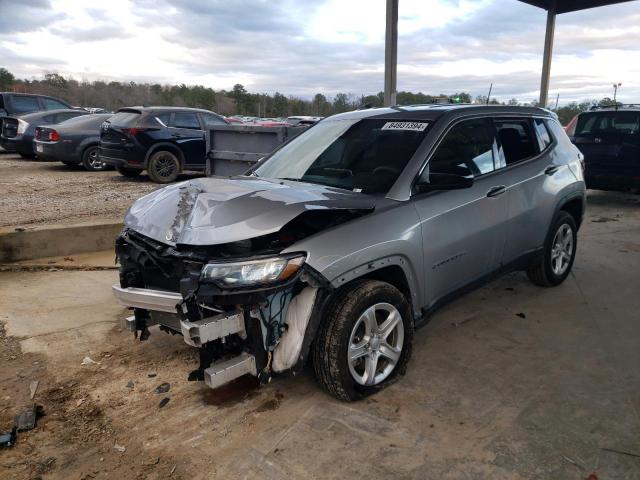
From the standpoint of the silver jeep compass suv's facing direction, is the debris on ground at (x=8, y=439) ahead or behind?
ahead

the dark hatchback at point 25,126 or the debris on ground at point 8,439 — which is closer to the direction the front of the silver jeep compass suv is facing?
the debris on ground

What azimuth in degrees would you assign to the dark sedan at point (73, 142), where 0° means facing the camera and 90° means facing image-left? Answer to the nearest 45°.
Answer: approximately 225°

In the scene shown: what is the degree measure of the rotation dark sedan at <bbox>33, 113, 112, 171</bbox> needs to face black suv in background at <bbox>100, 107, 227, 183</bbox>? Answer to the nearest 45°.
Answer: approximately 90° to its right

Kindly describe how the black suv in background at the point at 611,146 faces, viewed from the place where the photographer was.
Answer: facing away from the viewer

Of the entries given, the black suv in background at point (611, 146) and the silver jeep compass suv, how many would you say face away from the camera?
1

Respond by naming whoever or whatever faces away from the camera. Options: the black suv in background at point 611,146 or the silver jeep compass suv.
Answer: the black suv in background

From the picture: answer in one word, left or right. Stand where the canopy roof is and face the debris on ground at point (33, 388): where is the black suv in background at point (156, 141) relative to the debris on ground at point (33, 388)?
right

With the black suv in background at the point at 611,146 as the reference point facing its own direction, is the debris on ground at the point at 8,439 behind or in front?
behind

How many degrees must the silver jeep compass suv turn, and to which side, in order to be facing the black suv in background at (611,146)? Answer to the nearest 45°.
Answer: approximately 180°
